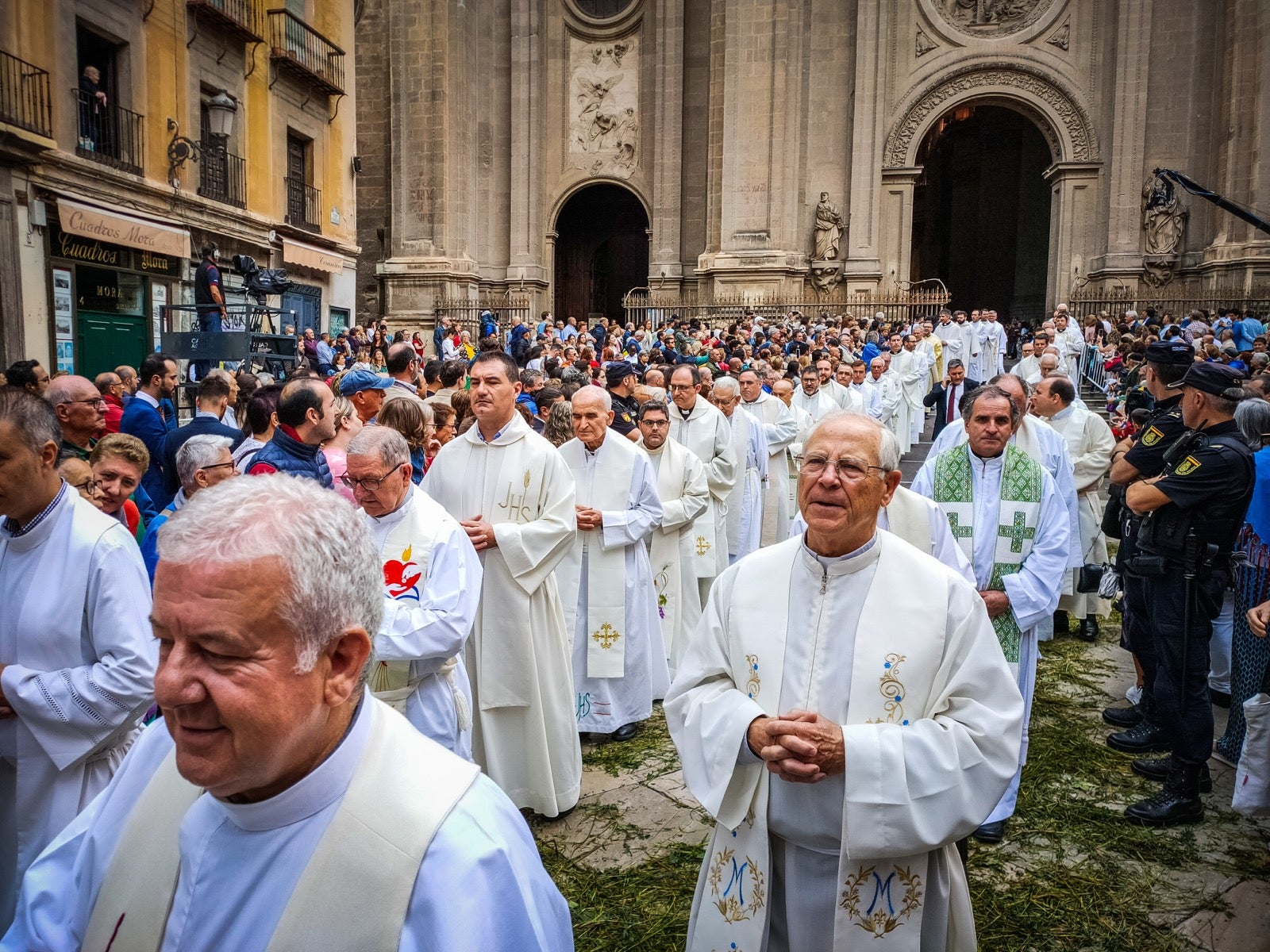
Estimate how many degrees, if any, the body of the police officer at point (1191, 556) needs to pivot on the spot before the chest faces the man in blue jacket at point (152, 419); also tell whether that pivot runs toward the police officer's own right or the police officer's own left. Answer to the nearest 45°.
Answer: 0° — they already face them

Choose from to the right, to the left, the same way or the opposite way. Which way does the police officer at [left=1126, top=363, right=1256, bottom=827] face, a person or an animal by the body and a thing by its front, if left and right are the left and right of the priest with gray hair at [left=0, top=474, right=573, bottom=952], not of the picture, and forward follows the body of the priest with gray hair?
to the right

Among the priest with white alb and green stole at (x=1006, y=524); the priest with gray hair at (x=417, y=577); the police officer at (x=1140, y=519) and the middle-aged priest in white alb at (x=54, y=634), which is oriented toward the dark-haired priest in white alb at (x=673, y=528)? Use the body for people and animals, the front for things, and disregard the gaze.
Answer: the police officer

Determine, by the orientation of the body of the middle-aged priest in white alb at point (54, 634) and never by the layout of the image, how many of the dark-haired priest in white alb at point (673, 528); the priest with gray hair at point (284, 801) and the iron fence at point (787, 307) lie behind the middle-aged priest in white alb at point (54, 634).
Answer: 2

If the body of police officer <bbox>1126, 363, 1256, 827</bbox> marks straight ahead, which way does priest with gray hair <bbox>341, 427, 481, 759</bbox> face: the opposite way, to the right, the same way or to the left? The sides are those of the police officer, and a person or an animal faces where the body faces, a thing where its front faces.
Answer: to the left

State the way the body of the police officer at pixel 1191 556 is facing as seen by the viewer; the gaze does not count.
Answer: to the viewer's left

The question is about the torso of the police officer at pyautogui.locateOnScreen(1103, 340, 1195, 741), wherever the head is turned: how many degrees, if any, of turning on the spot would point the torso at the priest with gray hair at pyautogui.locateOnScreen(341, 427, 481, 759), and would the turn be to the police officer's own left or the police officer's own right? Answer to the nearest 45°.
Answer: approximately 45° to the police officer's own left

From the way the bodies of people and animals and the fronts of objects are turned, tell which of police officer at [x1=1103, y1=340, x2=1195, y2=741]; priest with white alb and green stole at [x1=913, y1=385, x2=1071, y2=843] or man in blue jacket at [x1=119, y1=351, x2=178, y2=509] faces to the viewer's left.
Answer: the police officer
